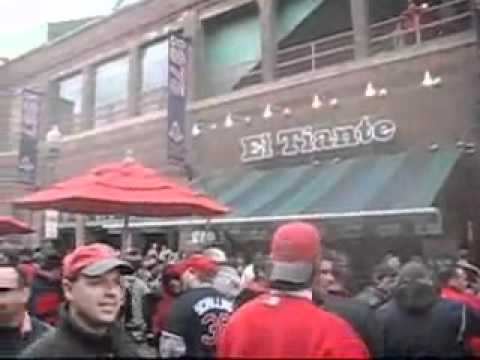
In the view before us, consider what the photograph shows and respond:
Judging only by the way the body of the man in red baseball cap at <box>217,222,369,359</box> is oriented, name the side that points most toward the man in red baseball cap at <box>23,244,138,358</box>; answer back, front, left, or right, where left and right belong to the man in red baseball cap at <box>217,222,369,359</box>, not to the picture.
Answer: left

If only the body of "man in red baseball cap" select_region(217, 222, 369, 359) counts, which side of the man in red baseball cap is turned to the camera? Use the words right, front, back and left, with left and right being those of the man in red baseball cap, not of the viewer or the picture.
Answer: back

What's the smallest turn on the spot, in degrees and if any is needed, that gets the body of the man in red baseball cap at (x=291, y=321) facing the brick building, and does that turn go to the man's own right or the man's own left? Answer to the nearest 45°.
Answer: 0° — they already face it

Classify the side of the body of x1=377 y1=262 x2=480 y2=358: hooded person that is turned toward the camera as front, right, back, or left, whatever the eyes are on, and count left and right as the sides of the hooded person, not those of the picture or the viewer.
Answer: back

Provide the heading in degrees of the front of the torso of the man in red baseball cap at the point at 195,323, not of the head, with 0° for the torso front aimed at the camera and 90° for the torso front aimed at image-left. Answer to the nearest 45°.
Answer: approximately 135°

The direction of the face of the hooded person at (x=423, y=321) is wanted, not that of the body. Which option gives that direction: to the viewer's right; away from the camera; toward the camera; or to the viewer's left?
away from the camera

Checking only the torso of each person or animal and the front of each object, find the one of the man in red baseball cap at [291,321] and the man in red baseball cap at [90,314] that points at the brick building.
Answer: the man in red baseball cap at [291,321]

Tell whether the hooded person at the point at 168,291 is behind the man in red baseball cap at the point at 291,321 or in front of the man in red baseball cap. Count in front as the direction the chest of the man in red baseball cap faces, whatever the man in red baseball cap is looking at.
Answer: in front

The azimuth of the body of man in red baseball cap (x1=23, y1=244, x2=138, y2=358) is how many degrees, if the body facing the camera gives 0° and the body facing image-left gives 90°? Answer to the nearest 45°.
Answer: approximately 315°

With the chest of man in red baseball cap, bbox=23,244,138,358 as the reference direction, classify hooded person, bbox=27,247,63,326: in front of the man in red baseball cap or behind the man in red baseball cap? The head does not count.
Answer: behind

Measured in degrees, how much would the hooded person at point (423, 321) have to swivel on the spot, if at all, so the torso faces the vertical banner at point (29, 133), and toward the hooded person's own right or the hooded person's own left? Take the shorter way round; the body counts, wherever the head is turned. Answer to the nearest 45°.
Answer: approximately 45° to the hooded person's own left

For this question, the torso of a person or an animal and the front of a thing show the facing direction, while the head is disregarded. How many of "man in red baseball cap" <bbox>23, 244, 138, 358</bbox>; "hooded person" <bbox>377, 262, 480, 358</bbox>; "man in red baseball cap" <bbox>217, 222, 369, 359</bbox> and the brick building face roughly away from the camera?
2
